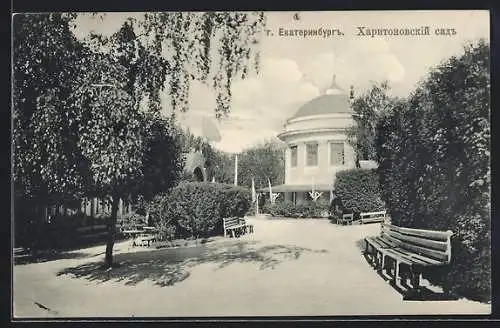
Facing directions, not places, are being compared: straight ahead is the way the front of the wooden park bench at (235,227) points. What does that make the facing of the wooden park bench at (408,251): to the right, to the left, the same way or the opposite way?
to the right

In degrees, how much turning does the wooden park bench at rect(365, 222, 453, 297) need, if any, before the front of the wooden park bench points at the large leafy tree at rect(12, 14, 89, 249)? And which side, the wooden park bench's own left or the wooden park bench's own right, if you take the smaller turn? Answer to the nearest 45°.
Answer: approximately 45° to the wooden park bench's own right

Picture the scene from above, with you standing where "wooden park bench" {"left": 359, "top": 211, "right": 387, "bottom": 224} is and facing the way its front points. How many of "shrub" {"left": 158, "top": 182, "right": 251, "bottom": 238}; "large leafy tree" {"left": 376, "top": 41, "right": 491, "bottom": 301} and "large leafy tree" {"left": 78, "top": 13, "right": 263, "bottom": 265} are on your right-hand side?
2

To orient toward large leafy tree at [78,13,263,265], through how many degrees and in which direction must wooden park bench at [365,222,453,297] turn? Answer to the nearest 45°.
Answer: approximately 45° to its right

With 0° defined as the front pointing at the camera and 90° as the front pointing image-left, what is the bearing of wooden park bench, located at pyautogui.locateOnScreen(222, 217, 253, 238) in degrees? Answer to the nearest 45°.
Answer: approximately 315°

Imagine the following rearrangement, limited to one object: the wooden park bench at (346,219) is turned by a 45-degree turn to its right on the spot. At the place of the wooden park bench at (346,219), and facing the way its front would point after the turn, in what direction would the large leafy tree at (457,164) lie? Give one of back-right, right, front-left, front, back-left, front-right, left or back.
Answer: front-left
